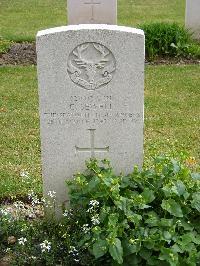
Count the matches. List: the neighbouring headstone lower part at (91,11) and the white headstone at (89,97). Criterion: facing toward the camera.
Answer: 2

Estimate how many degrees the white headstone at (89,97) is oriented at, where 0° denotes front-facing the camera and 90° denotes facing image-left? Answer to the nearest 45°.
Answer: approximately 0°

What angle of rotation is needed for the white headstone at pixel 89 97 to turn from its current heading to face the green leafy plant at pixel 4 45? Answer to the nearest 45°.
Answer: approximately 180°

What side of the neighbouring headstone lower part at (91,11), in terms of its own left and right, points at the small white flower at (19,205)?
front

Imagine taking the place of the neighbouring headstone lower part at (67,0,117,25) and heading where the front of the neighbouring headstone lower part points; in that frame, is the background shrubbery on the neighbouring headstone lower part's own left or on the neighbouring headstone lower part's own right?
on the neighbouring headstone lower part's own left

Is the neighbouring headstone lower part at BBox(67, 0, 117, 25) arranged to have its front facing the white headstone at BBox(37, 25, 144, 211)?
yes

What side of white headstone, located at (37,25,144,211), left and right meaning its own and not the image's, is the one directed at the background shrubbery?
back
